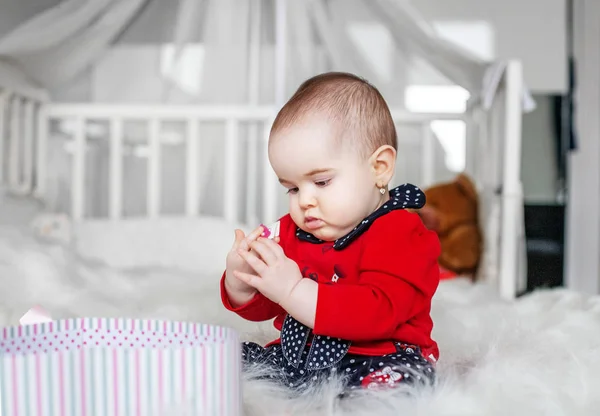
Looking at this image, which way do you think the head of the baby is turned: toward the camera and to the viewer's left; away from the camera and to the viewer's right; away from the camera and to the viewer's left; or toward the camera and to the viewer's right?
toward the camera and to the viewer's left

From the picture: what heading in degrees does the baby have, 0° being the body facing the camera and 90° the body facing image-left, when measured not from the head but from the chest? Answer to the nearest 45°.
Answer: approximately 45°

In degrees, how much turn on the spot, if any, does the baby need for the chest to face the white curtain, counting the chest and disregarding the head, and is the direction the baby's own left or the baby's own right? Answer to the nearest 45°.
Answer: approximately 90° to the baby's own right
